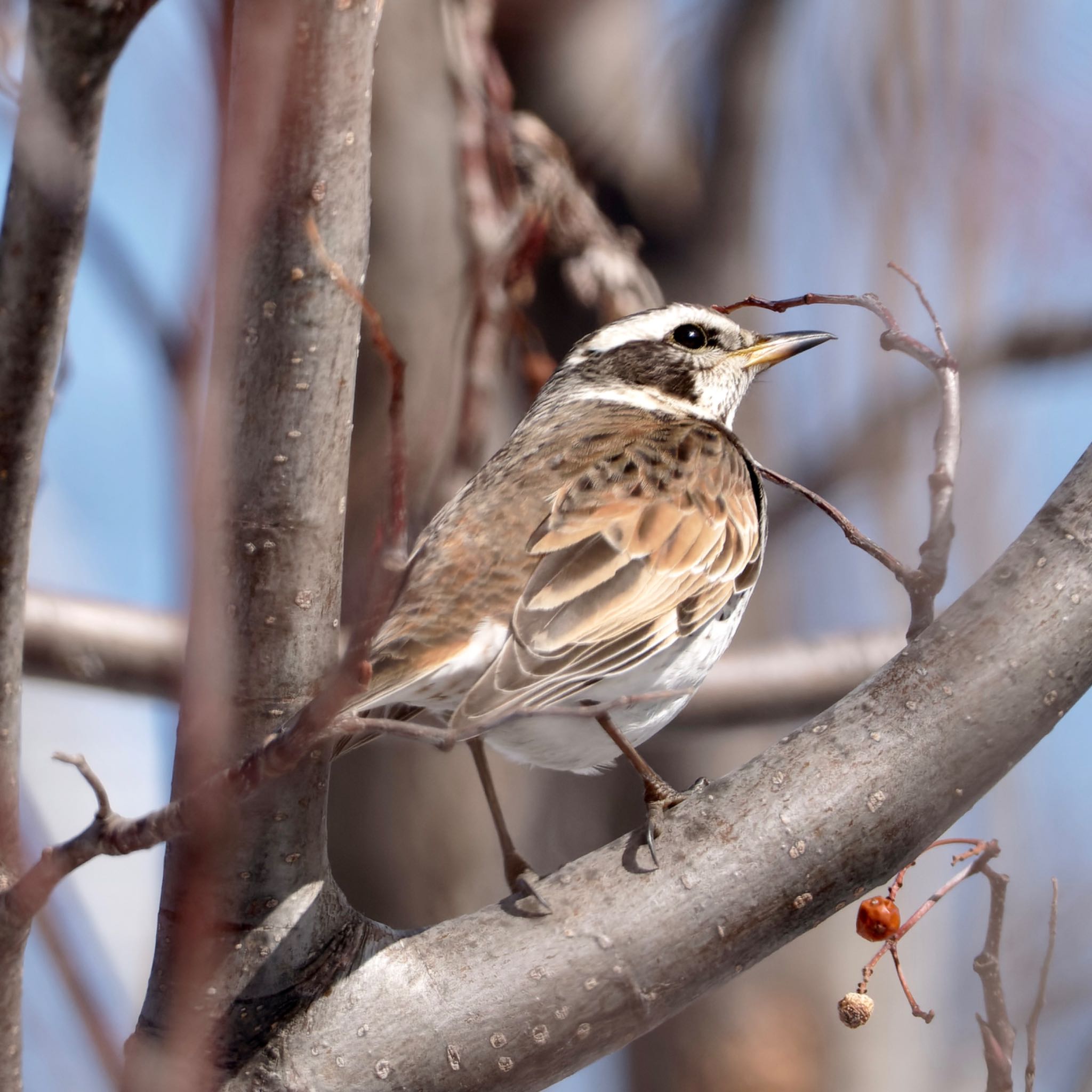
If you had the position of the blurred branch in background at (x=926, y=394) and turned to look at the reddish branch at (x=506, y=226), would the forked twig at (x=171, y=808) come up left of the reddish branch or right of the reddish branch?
left

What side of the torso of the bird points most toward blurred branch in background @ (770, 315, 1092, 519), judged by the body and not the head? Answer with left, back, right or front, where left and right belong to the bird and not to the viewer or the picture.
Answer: front

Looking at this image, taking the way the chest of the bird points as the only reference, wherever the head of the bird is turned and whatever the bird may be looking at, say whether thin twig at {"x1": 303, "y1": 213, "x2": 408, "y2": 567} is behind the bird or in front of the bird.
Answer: behind

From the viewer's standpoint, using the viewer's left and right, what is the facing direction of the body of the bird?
facing away from the viewer and to the right of the viewer

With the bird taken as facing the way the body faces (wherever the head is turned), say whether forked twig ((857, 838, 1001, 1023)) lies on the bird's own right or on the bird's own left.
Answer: on the bird's own right
